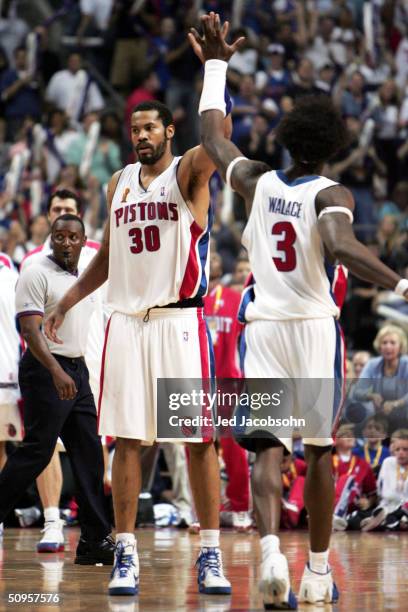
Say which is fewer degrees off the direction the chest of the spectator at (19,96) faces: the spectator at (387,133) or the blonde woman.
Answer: the blonde woman

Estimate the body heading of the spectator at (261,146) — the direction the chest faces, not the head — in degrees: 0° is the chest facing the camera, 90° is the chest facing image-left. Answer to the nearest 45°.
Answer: approximately 0°

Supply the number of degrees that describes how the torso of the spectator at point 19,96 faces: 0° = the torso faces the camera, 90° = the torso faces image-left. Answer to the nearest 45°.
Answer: approximately 0°

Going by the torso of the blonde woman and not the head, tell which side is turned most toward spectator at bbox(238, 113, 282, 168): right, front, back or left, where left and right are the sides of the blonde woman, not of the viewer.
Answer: back

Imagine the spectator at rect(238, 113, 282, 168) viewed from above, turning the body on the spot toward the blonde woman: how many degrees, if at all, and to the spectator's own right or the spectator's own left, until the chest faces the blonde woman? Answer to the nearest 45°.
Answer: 0° — they already face them

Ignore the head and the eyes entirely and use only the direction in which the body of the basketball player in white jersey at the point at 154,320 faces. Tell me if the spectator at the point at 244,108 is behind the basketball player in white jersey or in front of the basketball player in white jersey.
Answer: behind
